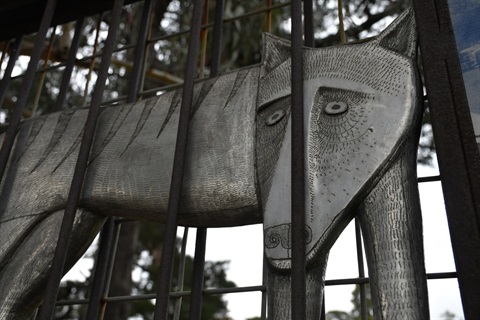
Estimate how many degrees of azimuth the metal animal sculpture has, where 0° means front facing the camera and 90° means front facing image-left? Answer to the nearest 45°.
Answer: approximately 315°
